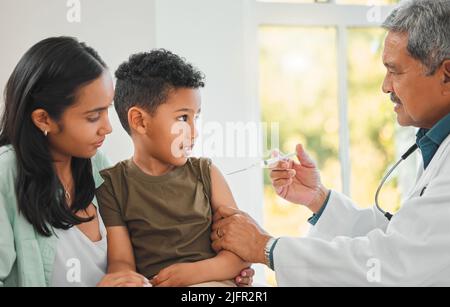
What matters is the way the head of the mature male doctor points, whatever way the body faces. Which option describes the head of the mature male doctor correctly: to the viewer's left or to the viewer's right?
to the viewer's left

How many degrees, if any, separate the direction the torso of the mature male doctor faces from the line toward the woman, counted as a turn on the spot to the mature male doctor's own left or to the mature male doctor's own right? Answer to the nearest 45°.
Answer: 0° — they already face them

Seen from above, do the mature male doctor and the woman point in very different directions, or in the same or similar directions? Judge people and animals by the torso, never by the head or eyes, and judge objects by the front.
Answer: very different directions

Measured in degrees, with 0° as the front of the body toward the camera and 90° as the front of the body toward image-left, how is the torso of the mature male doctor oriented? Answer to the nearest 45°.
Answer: approximately 90°

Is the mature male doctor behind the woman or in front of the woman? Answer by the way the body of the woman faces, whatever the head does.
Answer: in front

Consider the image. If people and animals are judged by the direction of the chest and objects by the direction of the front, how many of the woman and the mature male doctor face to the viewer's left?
1

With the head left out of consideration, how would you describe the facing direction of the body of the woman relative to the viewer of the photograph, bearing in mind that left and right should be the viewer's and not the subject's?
facing the viewer and to the right of the viewer
